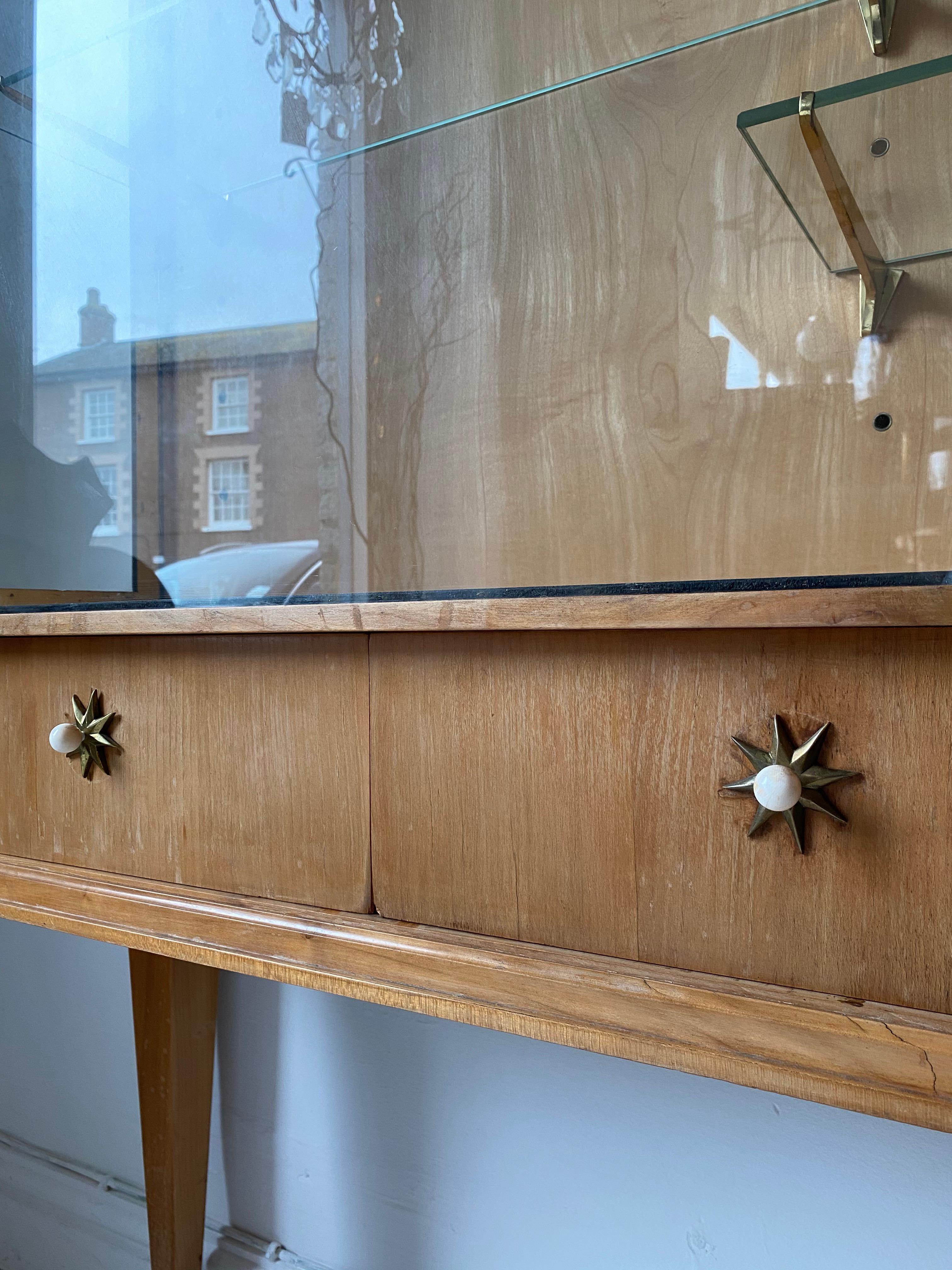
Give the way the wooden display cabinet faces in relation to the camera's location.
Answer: facing the viewer and to the left of the viewer
